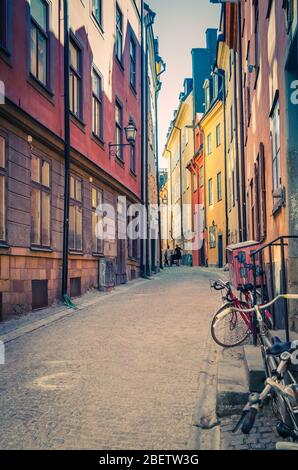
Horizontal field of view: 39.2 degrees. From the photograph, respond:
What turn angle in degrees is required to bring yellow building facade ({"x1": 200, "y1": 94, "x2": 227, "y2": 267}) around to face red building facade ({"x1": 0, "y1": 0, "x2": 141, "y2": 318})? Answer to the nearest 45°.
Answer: approximately 45° to its left

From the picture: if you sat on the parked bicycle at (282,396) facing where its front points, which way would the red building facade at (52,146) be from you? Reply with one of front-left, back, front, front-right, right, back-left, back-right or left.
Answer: right

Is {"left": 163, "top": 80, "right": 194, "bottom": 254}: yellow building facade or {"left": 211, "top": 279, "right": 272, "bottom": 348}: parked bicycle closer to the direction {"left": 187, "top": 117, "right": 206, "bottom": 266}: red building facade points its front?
the parked bicycle

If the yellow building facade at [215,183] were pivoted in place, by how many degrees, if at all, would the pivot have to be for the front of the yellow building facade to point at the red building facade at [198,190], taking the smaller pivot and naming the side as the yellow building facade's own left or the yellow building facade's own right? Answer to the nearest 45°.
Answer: approximately 135° to the yellow building facade's own right

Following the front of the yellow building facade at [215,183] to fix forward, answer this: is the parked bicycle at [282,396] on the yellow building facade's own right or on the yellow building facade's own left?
on the yellow building facade's own left

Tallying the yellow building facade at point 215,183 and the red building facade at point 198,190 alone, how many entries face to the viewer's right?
0

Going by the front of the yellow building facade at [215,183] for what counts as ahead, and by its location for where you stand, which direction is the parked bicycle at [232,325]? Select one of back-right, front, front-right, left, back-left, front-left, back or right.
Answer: front-left

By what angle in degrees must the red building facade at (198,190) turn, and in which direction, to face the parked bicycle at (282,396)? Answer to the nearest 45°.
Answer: approximately 45° to its left

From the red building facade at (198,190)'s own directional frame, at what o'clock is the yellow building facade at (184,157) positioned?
The yellow building facade is roughly at 4 o'clock from the red building facade.

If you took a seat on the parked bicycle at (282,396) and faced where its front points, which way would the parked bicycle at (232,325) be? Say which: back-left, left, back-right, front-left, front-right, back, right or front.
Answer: back-right

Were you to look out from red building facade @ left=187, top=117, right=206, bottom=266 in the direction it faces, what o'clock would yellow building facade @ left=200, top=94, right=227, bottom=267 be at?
The yellow building facade is roughly at 10 o'clock from the red building facade.

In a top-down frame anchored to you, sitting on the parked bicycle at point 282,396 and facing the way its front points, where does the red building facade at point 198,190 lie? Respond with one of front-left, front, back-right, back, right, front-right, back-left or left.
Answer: back-right
